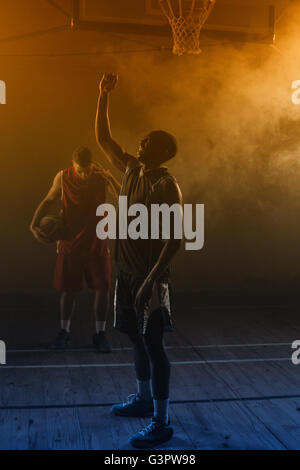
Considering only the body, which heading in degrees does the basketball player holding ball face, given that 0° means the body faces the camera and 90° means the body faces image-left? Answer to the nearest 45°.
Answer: approximately 0°

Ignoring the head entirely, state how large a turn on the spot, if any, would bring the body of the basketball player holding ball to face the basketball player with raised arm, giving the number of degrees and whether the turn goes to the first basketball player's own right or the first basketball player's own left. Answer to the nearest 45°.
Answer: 0° — they already face them
